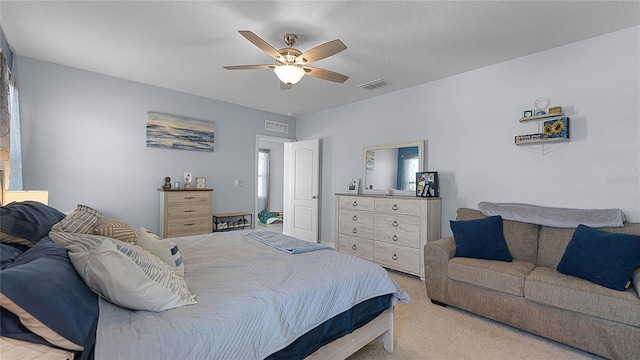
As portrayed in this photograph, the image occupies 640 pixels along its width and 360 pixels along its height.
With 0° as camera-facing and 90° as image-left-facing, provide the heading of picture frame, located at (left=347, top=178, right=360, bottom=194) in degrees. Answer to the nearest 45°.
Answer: approximately 45°

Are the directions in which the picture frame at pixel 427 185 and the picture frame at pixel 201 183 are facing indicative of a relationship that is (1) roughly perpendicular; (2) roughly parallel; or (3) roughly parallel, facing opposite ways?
roughly perpendicular

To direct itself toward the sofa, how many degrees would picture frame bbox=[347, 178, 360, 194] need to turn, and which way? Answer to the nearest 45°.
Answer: approximately 90° to its left

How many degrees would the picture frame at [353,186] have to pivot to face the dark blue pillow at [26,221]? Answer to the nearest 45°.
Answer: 0° — it already faces it

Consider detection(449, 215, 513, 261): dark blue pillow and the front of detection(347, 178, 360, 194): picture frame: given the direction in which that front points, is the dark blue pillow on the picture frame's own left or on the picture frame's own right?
on the picture frame's own left

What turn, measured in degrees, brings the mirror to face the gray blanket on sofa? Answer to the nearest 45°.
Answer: approximately 90° to its left

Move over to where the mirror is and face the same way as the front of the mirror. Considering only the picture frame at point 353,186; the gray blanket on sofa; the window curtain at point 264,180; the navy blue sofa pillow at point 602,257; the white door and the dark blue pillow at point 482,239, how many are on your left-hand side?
3

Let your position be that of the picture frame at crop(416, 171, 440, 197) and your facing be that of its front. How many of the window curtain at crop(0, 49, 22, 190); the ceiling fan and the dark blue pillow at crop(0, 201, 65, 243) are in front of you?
3

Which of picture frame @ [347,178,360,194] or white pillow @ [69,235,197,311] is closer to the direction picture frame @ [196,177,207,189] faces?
the white pillow
